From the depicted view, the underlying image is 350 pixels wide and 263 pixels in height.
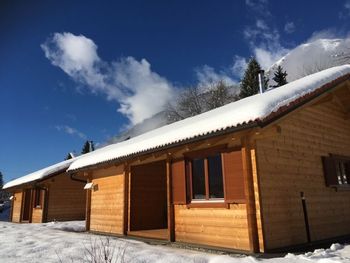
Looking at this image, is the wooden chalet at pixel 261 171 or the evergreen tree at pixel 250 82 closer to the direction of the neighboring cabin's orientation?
the wooden chalet

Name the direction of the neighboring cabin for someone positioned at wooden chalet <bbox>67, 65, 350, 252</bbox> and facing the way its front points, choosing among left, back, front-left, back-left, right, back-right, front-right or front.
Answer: right

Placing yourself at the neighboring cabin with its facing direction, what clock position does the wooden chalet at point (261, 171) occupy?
The wooden chalet is roughly at 10 o'clock from the neighboring cabin.

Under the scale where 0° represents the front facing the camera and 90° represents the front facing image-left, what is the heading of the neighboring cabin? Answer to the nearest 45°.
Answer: approximately 45°

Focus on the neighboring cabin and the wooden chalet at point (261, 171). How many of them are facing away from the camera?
0

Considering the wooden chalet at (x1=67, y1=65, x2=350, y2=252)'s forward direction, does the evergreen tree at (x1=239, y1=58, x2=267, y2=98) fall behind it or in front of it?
behind

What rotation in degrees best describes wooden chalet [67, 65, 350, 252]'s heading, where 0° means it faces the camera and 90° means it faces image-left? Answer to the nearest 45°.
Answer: approximately 45°
